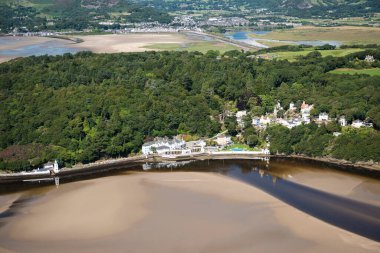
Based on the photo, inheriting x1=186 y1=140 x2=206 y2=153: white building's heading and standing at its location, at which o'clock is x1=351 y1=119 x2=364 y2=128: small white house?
The small white house is roughly at 9 o'clock from the white building.

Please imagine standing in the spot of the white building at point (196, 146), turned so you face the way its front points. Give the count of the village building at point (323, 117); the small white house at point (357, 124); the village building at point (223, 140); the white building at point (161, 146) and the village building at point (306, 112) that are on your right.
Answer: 1

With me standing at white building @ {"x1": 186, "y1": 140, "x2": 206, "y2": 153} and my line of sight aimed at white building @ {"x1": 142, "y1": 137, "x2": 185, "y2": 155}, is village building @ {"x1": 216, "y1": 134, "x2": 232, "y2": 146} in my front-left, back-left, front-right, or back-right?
back-right

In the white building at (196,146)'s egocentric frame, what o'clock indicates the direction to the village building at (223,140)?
The village building is roughly at 8 o'clock from the white building.

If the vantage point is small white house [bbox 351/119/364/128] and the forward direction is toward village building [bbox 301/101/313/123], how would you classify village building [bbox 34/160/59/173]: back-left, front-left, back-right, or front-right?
front-left

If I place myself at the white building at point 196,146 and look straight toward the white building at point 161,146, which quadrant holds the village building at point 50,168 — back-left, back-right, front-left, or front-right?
front-left

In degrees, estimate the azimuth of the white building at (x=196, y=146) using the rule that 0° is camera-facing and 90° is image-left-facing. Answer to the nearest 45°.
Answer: approximately 0°

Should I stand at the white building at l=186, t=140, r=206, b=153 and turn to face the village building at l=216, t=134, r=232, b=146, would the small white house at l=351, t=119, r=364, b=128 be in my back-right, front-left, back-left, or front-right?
front-right

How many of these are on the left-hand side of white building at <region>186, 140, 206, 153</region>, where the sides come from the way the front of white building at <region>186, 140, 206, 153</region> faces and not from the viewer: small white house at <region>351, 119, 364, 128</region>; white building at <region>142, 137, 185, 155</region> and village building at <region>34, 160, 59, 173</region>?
1

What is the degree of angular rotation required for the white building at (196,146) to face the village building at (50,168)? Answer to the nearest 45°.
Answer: approximately 90° to its right

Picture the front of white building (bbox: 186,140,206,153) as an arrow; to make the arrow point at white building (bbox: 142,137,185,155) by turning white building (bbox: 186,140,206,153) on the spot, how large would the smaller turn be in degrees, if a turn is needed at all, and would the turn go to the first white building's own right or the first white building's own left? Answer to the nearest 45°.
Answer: approximately 90° to the first white building's own right

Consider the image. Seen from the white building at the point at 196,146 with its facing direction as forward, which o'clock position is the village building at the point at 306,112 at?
The village building is roughly at 8 o'clock from the white building.
